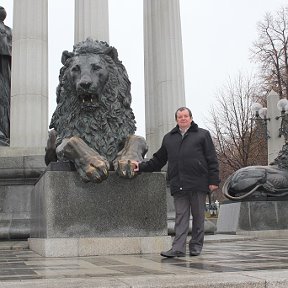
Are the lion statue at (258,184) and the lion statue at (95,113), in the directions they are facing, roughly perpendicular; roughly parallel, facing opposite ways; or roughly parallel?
roughly perpendicular

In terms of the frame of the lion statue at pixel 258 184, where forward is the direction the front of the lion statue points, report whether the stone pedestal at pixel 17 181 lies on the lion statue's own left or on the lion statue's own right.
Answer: on the lion statue's own right

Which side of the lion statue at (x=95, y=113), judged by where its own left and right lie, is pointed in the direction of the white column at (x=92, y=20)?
back

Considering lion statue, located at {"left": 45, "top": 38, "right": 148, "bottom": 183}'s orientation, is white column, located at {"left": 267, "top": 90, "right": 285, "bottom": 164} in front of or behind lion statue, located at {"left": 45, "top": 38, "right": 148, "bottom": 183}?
behind

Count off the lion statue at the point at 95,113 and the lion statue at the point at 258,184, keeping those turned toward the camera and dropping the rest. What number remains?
1
